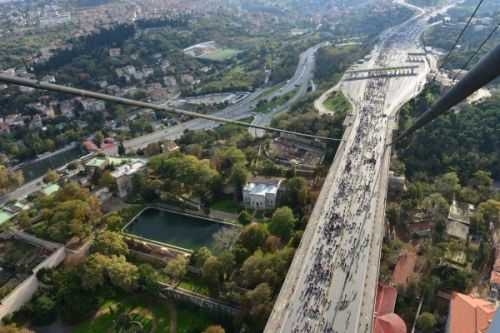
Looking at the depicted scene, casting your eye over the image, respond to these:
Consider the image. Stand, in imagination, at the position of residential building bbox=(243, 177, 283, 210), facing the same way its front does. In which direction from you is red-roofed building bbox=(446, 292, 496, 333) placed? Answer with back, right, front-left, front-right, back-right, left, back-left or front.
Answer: front-left

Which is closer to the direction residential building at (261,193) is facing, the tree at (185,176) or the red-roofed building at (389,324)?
the red-roofed building

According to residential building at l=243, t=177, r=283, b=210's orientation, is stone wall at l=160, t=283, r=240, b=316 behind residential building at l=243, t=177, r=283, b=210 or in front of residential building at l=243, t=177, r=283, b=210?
in front

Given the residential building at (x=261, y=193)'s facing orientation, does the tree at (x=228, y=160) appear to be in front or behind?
behind

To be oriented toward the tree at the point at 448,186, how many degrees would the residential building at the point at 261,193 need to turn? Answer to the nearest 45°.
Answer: approximately 90° to its left

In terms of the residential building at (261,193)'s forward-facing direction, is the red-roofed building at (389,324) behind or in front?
in front

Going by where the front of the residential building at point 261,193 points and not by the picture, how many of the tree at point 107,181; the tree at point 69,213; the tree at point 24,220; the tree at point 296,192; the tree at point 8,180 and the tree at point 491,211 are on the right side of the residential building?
4

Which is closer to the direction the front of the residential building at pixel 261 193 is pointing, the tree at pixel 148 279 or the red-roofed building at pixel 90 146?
the tree

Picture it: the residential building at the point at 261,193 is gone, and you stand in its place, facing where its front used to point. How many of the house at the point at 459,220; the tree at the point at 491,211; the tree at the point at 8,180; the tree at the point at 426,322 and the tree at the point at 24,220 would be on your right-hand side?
2

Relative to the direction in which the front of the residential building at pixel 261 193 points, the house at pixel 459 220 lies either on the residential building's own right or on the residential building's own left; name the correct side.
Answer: on the residential building's own left

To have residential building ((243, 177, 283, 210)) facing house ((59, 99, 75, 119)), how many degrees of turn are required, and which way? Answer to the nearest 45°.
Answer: approximately 135° to its right

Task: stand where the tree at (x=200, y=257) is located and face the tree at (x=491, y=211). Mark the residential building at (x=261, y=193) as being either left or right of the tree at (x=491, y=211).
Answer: left

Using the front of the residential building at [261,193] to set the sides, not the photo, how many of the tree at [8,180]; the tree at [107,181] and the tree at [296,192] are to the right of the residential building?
2

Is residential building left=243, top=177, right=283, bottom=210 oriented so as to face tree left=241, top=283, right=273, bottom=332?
yes

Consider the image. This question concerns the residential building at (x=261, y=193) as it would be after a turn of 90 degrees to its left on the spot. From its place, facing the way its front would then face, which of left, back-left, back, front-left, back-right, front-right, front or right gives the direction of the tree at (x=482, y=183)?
front

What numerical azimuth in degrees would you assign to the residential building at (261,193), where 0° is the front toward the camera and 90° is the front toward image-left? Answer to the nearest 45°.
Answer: approximately 0°

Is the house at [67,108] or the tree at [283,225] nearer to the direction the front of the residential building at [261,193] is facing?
the tree

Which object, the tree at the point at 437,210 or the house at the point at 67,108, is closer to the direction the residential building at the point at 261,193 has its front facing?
the tree
